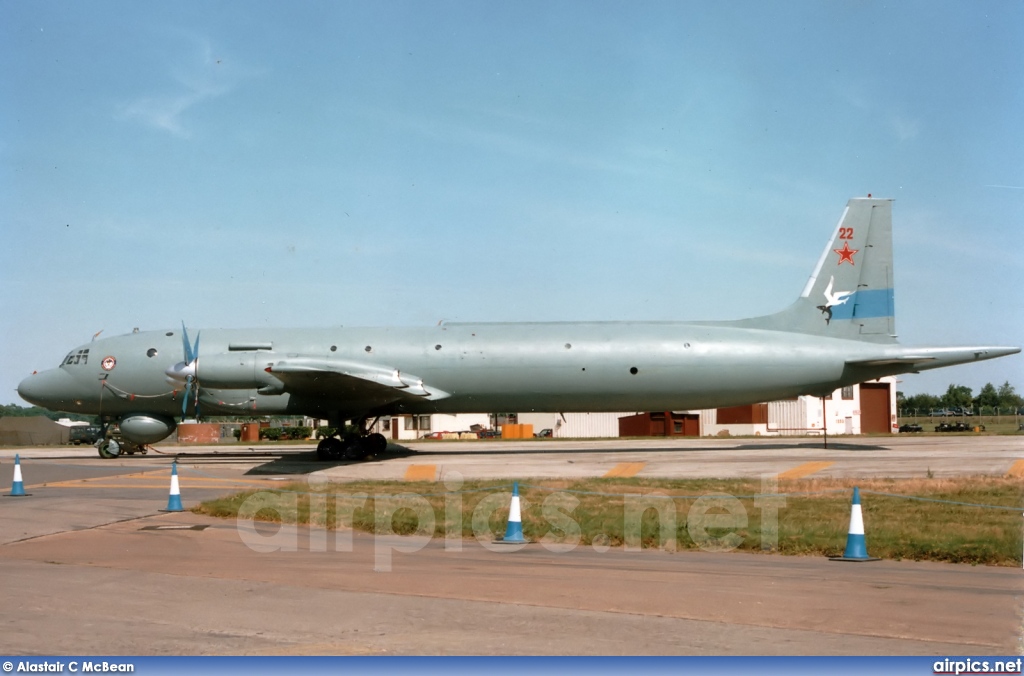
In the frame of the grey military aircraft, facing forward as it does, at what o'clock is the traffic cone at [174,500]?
The traffic cone is roughly at 10 o'clock from the grey military aircraft.

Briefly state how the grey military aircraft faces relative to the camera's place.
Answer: facing to the left of the viewer

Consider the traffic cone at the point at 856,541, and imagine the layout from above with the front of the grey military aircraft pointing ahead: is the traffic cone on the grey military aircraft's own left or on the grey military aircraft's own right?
on the grey military aircraft's own left

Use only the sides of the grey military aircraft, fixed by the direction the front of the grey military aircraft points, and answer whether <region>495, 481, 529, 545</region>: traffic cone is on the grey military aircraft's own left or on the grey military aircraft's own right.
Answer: on the grey military aircraft's own left
